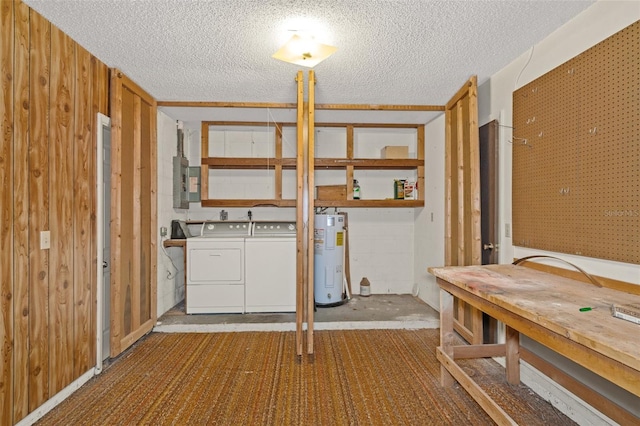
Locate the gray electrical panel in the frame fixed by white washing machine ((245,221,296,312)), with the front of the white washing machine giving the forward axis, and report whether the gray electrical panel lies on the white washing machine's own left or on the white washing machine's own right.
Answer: on the white washing machine's own right

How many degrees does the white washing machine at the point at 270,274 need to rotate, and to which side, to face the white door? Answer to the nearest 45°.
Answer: approximately 45° to its right

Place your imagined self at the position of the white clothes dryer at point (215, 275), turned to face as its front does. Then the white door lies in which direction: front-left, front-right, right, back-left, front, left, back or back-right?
front-right

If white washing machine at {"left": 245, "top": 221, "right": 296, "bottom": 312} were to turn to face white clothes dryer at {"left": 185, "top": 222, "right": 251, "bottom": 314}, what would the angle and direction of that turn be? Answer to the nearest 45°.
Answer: approximately 90° to its right

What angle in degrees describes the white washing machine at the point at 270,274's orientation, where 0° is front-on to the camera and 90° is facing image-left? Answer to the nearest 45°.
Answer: approximately 0°

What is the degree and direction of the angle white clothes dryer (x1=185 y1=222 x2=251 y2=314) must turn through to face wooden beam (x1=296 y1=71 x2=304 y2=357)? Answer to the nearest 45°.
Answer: approximately 45° to its left

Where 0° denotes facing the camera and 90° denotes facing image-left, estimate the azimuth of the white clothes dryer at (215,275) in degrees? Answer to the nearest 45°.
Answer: approximately 0°

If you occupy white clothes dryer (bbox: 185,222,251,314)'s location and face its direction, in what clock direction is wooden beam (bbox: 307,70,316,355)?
The wooden beam is roughly at 11 o'clock from the white clothes dryer.

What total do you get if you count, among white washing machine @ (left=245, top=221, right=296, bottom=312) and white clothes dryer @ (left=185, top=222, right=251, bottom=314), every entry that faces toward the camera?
2
